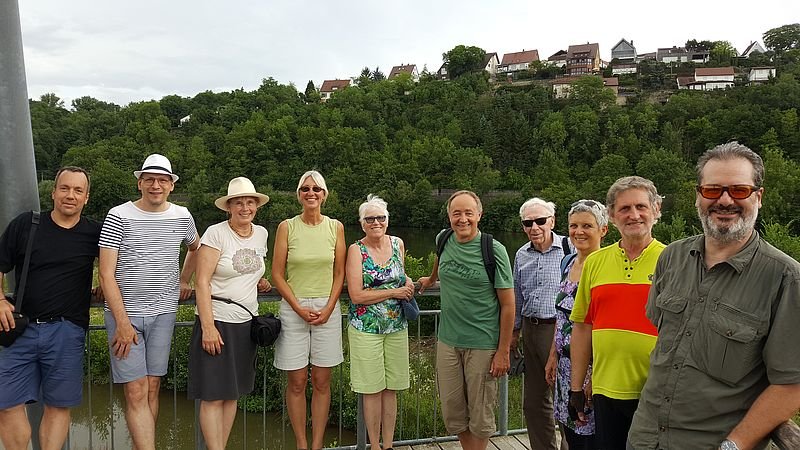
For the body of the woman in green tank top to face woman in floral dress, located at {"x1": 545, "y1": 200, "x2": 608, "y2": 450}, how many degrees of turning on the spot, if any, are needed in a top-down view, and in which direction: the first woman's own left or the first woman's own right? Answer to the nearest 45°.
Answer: approximately 45° to the first woman's own left

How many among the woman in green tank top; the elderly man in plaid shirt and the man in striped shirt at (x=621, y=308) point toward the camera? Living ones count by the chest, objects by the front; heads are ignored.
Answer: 3

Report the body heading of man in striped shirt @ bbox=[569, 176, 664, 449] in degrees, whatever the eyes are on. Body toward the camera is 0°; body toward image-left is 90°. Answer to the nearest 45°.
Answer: approximately 0°

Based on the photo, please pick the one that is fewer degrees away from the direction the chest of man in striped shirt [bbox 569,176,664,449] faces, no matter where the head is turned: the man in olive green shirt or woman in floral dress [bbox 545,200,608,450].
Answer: the man in olive green shirt

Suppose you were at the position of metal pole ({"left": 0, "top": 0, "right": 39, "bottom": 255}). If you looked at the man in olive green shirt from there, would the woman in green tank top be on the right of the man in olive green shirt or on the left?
left

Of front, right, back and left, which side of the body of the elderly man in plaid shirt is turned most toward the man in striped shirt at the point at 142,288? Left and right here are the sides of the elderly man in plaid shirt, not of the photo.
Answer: right

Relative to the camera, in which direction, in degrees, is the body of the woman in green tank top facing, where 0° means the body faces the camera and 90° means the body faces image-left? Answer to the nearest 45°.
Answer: approximately 0°

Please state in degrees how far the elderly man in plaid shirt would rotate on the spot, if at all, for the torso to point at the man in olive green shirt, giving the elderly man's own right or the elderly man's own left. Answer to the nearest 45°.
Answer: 0° — they already face them
